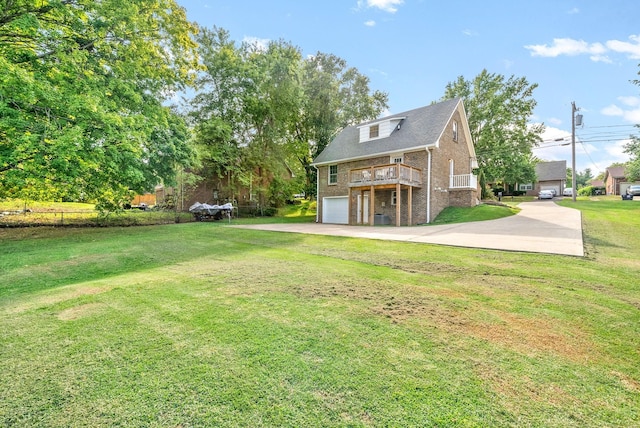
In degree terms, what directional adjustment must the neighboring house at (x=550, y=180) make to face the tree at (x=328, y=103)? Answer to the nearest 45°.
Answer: approximately 45° to its right

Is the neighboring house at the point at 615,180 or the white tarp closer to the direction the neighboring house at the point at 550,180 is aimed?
the white tarp

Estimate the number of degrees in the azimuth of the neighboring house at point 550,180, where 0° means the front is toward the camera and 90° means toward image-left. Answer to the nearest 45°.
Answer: approximately 0°

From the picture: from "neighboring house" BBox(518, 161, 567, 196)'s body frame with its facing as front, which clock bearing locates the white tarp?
The white tarp is roughly at 1 o'clock from the neighboring house.
